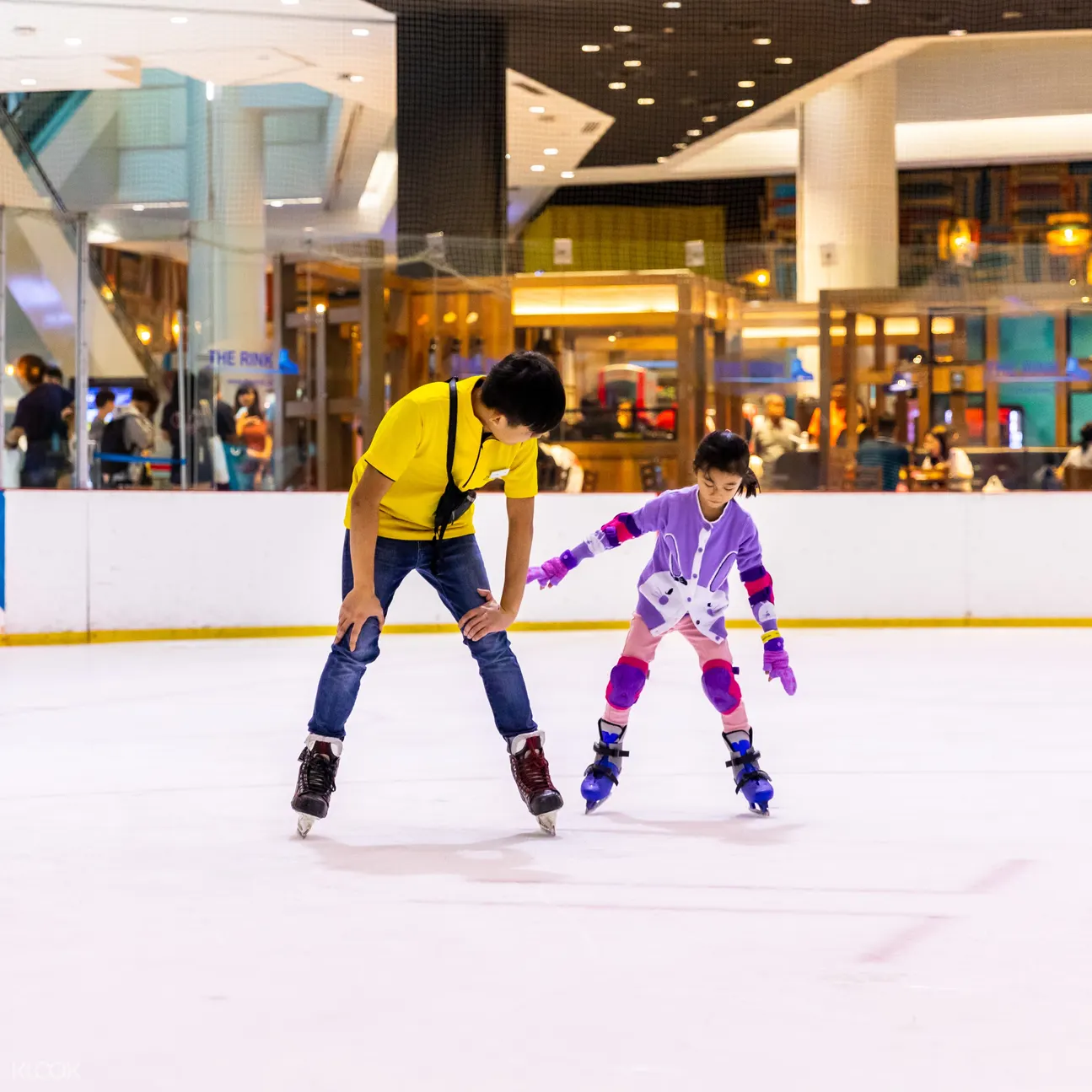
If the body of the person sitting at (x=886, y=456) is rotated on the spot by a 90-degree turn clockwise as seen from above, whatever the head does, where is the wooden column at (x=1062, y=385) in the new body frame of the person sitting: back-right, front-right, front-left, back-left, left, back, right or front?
front

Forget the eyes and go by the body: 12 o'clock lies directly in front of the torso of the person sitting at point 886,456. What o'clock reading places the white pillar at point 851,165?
The white pillar is roughly at 12 o'clock from the person sitting.

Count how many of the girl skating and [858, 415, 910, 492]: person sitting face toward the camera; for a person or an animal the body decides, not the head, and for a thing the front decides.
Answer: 1

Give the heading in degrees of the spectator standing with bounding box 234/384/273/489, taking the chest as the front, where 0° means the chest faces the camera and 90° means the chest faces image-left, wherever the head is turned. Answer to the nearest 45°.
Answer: approximately 45°

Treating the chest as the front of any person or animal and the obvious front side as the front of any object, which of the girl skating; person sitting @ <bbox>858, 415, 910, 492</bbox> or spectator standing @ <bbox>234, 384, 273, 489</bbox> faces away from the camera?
person sitting @ <bbox>858, 415, 910, 492</bbox>

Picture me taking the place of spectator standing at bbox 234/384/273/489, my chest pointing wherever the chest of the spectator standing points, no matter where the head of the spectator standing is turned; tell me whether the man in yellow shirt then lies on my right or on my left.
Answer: on my left

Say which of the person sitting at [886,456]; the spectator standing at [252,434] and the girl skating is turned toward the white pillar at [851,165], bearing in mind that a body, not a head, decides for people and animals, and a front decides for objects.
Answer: the person sitting at [886,456]

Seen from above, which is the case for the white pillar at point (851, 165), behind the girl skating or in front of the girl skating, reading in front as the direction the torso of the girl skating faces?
behind

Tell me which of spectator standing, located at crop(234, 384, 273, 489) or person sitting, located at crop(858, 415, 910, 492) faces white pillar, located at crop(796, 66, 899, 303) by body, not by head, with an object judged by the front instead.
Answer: person sitting, located at crop(858, 415, 910, 492)

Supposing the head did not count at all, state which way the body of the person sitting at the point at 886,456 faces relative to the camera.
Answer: away from the camera

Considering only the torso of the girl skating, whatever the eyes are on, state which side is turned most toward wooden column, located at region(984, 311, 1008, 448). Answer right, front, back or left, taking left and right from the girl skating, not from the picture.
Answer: back
